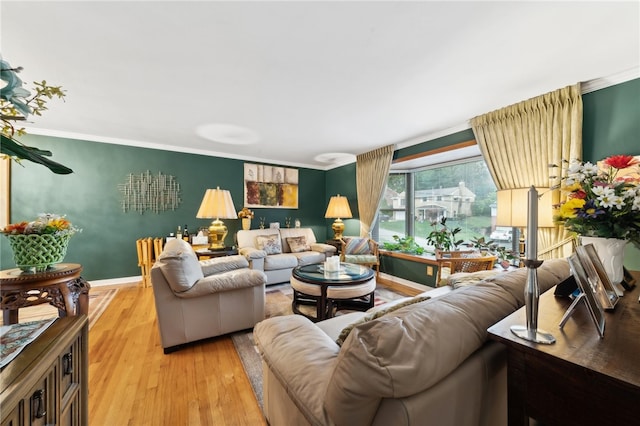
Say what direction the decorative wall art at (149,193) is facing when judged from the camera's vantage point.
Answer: facing the viewer

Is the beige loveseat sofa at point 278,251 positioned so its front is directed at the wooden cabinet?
no

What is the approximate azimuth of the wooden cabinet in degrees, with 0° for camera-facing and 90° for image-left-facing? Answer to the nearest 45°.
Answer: approximately 315°

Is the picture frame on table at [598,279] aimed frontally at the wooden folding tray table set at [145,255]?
no

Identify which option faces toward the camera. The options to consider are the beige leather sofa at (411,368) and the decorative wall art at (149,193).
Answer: the decorative wall art

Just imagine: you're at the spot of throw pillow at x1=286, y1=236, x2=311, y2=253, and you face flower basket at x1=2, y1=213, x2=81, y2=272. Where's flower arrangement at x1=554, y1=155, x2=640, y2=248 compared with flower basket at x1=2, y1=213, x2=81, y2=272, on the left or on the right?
left

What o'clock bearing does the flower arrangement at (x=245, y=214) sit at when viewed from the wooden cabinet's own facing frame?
The flower arrangement is roughly at 9 o'clock from the wooden cabinet.

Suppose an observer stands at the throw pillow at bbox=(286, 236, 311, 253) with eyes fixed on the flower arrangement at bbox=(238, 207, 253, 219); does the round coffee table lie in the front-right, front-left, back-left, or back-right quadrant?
back-left

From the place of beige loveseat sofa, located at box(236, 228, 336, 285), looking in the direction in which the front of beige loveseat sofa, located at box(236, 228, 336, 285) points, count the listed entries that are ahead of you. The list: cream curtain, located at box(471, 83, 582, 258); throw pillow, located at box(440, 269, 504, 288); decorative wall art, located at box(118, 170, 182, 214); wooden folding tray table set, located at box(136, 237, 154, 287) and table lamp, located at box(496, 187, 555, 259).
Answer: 3

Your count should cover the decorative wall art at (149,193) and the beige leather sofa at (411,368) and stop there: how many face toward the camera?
1

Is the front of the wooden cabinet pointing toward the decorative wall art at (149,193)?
no

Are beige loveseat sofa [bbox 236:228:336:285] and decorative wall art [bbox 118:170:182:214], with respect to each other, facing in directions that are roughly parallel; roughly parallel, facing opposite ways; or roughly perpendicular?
roughly parallel

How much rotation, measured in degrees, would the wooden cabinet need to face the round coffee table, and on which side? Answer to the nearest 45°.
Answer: approximately 45° to its left

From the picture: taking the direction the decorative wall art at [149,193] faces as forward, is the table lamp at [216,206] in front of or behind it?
in front

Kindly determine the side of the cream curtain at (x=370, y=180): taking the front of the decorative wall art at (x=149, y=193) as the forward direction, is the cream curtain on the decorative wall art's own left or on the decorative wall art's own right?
on the decorative wall art's own left

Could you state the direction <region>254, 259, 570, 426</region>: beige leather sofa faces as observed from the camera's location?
facing away from the viewer and to the left of the viewer
